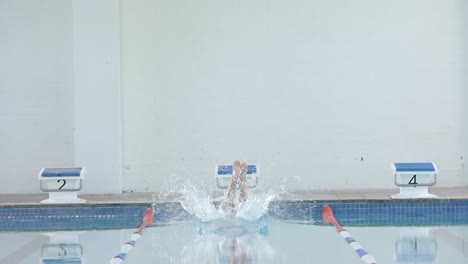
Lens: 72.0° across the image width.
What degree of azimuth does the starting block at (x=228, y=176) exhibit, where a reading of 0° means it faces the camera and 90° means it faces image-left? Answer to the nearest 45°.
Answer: approximately 0°

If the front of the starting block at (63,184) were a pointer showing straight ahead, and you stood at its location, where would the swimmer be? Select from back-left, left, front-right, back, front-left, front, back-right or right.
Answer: front-left

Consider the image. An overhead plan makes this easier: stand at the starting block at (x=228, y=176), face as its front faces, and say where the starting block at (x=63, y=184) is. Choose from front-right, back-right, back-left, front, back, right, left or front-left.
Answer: right

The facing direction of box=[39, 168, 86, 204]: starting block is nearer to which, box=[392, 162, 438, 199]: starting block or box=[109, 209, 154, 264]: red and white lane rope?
the red and white lane rope

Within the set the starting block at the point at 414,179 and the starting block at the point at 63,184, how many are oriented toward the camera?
2

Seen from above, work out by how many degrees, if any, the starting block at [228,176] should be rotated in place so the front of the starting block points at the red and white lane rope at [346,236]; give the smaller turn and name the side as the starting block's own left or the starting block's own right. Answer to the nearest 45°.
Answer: approximately 45° to the starting block's own left

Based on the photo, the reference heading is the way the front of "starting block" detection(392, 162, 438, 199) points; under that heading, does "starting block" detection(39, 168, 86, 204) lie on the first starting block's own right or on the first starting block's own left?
on the first starting block's own right

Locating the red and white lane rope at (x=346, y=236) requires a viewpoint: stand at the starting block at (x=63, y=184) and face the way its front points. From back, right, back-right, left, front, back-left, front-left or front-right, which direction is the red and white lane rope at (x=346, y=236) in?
front-left

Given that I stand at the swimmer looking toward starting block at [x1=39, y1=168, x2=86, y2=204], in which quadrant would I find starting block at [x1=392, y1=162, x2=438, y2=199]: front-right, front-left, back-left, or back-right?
back-right

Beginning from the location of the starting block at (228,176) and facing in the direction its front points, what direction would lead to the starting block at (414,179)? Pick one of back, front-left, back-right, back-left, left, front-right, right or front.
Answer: left
